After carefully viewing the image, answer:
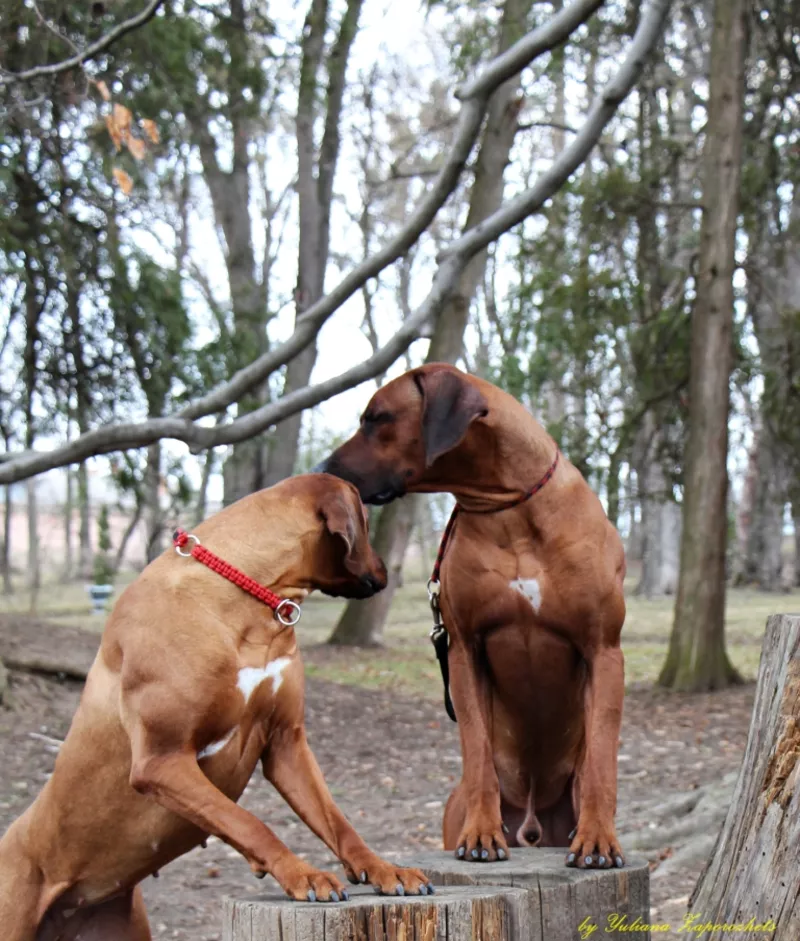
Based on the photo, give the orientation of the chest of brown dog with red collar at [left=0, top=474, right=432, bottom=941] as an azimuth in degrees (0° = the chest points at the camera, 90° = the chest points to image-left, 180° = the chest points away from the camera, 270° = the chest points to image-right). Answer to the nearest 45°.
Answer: approximately 315°

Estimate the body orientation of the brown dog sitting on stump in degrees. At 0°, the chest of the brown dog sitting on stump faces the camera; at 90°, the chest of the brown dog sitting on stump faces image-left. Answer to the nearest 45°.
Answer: approximately 0°

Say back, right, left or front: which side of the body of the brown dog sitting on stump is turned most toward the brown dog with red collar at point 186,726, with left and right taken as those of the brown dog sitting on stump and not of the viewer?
right

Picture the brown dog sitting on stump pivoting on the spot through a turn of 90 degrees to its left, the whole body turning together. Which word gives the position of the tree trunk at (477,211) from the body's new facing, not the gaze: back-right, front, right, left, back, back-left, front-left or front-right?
left

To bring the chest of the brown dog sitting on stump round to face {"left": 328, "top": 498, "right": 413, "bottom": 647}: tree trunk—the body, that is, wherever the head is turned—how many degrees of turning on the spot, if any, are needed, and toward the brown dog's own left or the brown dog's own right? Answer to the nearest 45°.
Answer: approximately 180°

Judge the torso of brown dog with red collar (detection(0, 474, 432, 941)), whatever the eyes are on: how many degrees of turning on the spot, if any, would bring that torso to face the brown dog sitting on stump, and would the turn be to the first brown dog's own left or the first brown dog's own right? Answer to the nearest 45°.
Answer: approximately 45° to the first brown dog's own left
